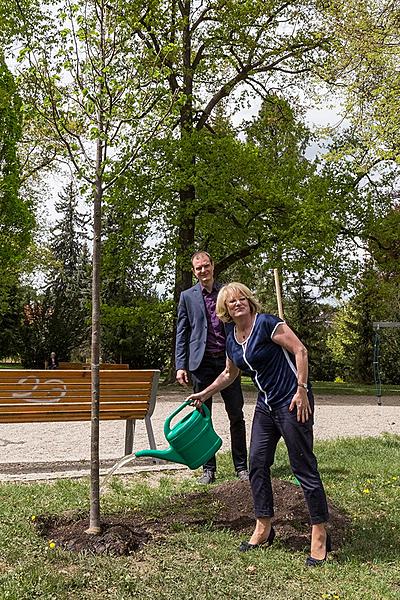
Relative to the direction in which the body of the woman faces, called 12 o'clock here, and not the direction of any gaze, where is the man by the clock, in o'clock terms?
The man is roughly at 4 o'clock from the woman.

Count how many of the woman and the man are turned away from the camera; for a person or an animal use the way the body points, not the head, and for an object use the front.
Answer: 0

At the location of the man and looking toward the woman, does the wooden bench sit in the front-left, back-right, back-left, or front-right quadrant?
back-right

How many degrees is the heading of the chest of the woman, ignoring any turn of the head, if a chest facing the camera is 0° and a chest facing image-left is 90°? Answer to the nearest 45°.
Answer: approximately 45°

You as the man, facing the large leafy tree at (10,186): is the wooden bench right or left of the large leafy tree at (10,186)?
left

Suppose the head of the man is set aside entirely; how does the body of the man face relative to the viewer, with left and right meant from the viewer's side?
facing the viewer and to the right of the viewer

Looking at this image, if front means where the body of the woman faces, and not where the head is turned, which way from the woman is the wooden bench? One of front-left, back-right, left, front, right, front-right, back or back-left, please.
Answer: right

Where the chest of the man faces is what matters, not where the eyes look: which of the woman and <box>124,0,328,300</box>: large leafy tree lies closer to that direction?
the woman
